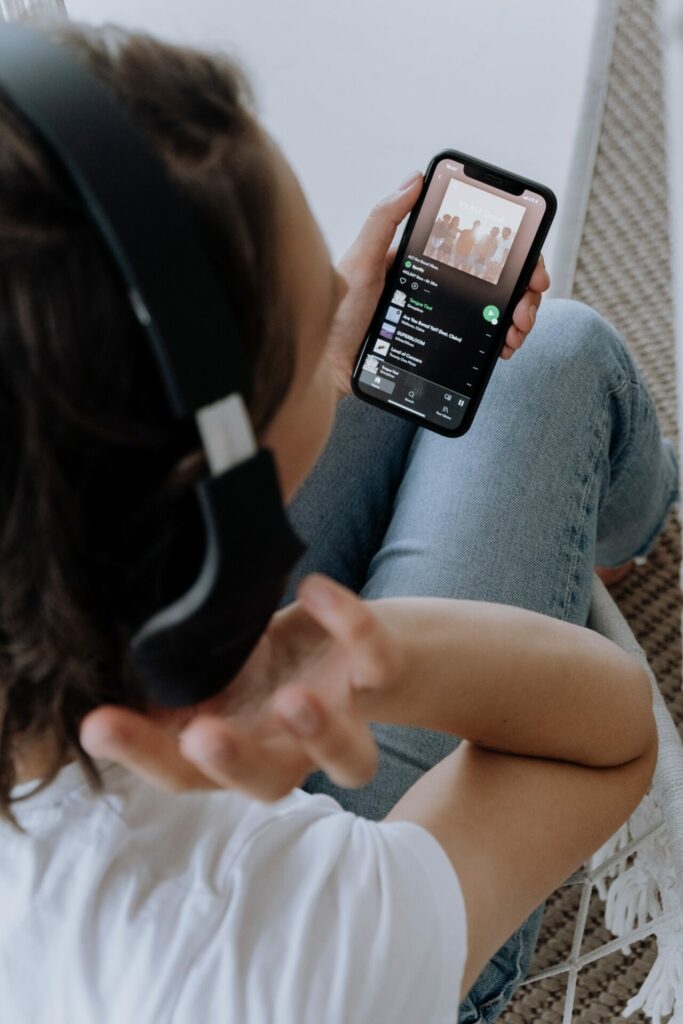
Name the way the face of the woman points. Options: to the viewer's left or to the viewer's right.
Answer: to the viewer's right

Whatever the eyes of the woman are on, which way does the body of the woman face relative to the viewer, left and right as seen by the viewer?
facing away from the viewer and to the right of the viewer
